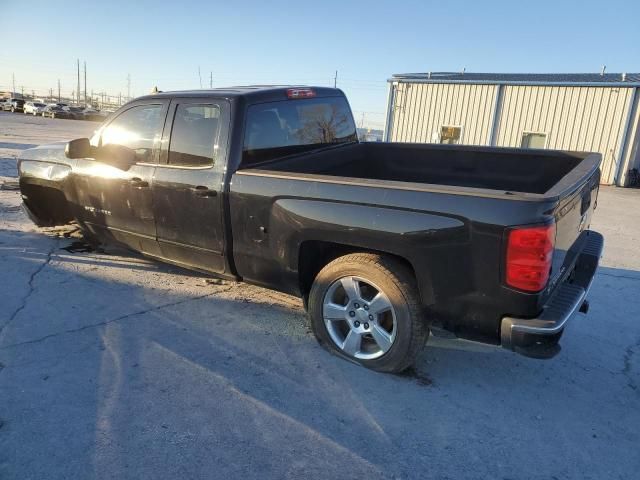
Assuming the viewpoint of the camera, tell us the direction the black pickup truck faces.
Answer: facing away from the viewer and to the left of the viewer

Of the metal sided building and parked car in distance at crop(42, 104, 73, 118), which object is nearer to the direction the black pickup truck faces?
the parked car in distance

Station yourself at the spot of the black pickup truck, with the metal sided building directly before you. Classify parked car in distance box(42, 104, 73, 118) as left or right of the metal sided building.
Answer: left

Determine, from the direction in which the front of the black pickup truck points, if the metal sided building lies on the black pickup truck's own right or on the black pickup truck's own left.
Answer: on the black pickup truck's own right

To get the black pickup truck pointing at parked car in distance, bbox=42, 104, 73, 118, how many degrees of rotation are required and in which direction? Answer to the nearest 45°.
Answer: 0° — it already faces it
